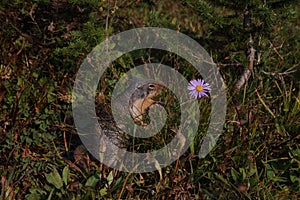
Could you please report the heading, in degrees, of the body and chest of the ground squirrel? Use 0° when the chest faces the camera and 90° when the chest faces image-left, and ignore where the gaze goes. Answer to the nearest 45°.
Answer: approximately 270°
